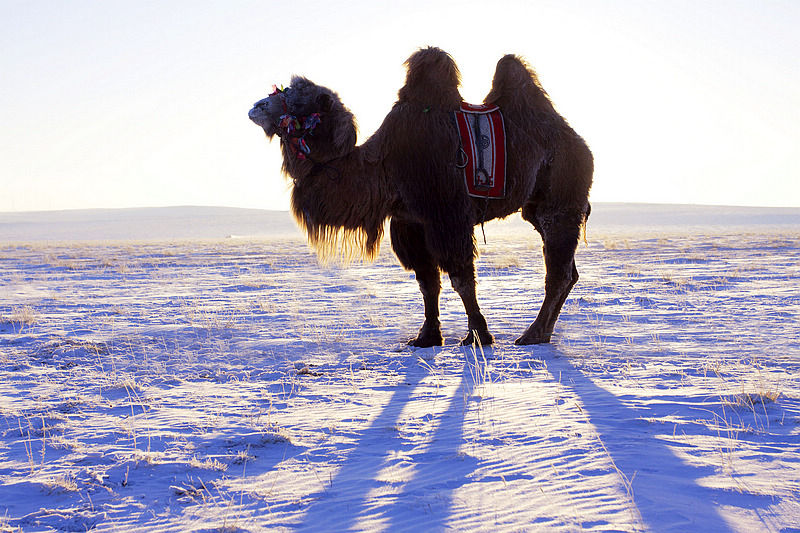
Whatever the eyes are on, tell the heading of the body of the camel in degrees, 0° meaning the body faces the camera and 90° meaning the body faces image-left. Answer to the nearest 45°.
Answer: approximately 90°
